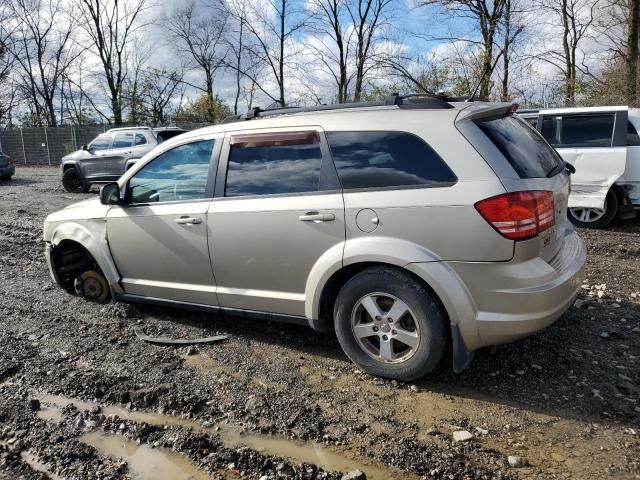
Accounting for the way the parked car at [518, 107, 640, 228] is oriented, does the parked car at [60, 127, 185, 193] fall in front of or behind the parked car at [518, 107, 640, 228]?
in front

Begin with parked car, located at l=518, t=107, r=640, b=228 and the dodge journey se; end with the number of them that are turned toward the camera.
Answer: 0

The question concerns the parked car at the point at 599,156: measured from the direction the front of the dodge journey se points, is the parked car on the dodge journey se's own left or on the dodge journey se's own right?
on the dodge journey se's own right

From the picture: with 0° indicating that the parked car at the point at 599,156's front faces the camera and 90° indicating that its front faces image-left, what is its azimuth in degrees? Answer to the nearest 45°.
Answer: approximately 90°

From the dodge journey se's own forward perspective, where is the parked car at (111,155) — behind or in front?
in front

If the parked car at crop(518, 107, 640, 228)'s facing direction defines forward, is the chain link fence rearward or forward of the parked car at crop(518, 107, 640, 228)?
forward

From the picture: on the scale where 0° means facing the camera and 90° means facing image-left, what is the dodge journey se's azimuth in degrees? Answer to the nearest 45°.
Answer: approximately 135°
